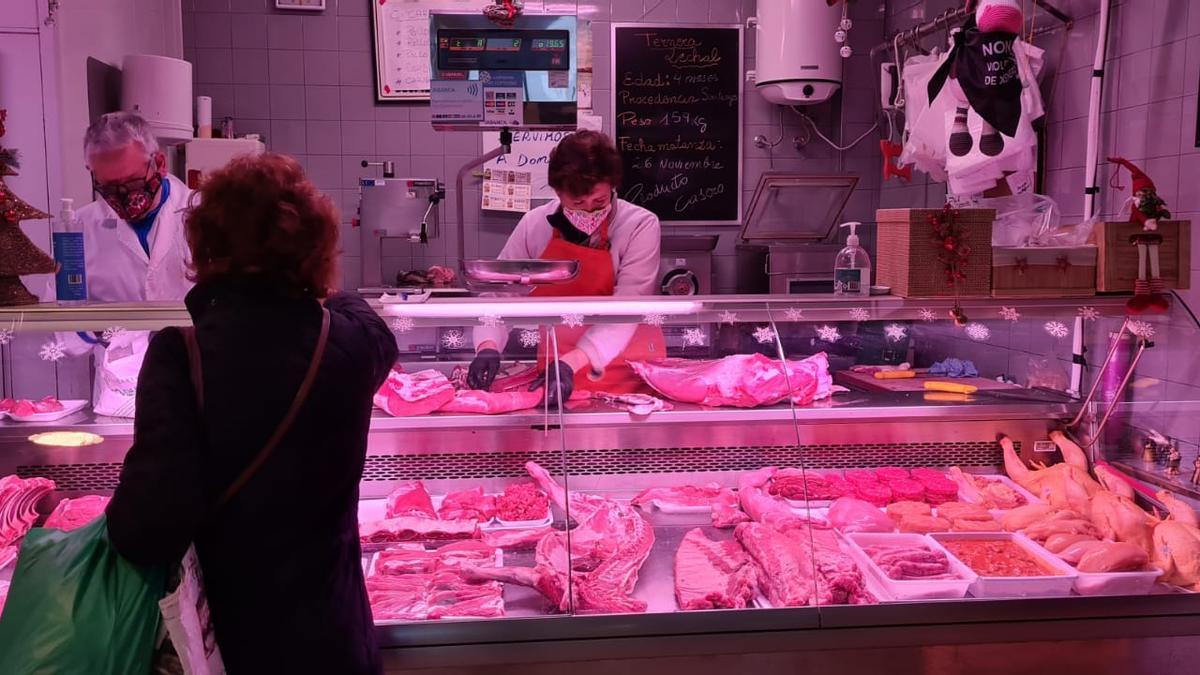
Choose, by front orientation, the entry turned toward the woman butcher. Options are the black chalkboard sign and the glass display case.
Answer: the black chalkboard sign

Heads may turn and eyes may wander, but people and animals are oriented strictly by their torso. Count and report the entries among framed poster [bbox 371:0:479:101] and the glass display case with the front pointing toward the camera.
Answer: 2

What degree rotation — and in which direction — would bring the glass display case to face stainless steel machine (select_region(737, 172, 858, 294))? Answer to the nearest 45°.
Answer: approximately 180°

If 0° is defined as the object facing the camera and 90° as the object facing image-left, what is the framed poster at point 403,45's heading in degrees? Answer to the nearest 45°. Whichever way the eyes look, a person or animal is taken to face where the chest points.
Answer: approximately 0°

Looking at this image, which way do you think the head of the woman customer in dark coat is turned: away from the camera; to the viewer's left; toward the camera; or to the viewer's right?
away from the camera
